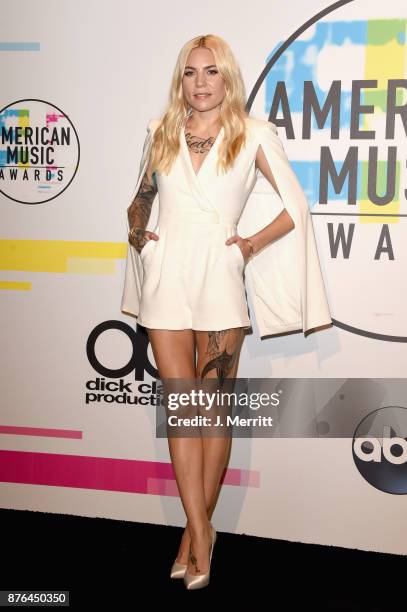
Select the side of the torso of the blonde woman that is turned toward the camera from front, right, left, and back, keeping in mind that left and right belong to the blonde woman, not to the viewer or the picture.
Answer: front

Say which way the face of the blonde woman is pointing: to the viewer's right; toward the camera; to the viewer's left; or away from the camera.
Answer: toward the camera
